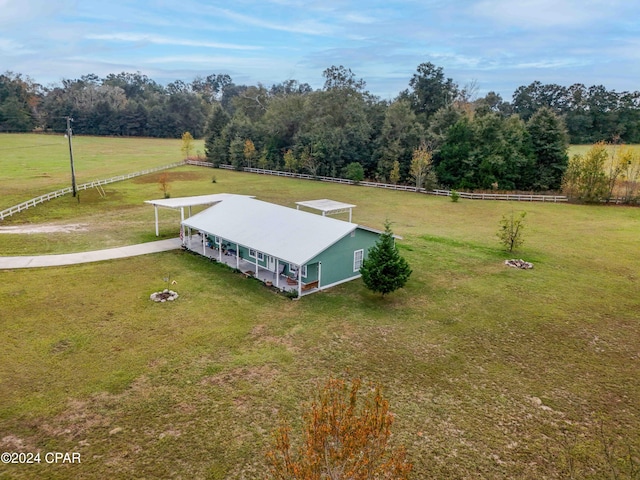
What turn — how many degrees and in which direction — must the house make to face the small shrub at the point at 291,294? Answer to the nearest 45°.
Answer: approximately 45° to its left

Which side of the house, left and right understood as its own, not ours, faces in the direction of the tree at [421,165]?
back

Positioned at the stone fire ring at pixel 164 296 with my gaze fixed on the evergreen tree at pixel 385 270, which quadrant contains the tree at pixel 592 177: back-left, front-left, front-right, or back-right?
front-left

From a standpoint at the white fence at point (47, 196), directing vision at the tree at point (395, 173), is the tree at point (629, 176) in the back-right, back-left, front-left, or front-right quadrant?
front-right

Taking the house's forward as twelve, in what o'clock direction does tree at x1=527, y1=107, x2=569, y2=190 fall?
The tree is roughly at 6 o'clock from the house.

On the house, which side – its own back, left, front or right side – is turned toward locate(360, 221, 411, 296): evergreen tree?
left

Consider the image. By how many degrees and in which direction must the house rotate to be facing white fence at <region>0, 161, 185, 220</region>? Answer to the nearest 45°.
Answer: approximately 90° to its right

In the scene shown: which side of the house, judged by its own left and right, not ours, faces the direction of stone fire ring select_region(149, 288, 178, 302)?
front

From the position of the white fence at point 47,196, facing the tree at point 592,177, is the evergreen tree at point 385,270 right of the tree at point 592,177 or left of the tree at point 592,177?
right

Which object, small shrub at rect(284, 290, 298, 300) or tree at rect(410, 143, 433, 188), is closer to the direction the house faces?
the small shrub

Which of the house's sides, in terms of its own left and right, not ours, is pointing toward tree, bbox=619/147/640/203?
back

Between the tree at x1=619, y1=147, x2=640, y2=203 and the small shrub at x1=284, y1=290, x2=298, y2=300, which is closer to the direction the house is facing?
the small shrub

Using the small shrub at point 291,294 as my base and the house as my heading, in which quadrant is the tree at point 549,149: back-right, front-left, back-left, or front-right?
front-right

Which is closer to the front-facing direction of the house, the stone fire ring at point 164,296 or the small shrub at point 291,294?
the stone fire ring

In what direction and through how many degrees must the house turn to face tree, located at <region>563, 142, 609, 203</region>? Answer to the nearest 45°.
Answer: approximately 180°

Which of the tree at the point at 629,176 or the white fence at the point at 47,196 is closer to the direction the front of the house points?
the white fence

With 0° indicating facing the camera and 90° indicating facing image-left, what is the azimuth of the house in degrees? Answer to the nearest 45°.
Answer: approximately 45°

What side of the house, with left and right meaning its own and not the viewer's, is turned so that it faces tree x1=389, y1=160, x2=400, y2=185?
back
